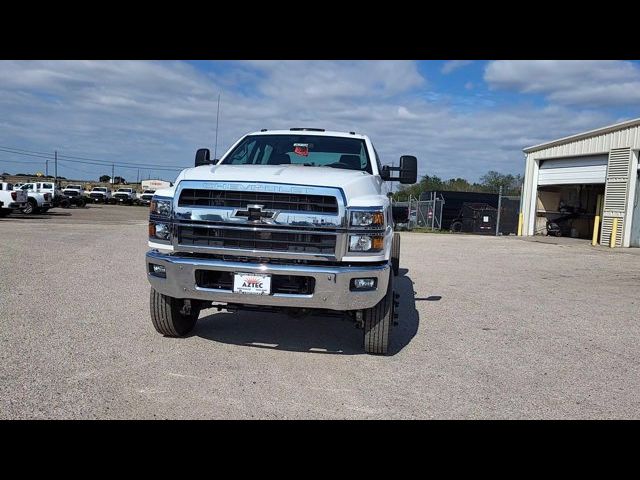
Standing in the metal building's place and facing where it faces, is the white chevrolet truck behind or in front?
in front

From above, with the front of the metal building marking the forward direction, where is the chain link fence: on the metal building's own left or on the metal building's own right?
on the metal building's own right

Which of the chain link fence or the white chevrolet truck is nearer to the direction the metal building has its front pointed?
the white chevrolet truck

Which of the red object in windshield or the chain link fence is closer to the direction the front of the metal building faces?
the red object in windshield

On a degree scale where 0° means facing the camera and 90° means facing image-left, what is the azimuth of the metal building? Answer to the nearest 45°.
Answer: approximately 45°

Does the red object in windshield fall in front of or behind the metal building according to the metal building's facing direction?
in front
